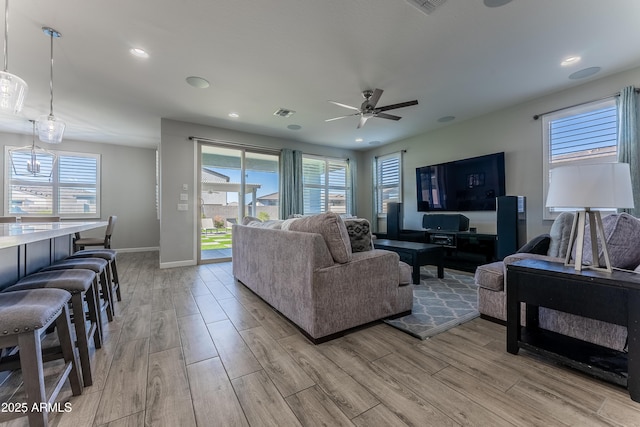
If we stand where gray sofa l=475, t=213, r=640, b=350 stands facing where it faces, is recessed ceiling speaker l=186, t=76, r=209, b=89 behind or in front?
in front

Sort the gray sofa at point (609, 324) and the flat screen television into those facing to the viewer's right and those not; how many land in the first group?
0

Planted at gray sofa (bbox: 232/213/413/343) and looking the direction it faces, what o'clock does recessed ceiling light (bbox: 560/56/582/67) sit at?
The recessed ceiling light is roughly at 1 o'clock from the gray sofa.

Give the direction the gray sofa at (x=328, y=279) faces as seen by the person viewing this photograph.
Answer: facing away from the viewer and to the right of the viewer

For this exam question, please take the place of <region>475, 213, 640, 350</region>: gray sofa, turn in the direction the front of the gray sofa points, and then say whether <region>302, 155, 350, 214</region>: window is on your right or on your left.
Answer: on your right

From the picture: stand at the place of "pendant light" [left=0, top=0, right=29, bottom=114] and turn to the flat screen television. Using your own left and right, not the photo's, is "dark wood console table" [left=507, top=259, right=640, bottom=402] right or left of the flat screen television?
right

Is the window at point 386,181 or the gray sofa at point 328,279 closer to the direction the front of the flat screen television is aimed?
the gray sofa

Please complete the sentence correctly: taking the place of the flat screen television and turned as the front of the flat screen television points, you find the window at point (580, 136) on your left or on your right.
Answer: on your left

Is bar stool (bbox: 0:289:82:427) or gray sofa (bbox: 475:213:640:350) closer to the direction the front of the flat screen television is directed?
the bar stool

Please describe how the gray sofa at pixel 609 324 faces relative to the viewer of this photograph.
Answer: facing the viewer and to the left of the viewer

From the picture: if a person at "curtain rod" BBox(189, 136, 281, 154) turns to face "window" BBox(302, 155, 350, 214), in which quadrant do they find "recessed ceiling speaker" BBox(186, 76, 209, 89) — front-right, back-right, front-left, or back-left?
back-right

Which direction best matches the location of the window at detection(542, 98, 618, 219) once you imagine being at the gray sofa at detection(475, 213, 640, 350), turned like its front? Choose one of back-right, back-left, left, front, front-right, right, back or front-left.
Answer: back-right

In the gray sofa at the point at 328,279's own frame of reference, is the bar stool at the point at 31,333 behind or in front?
behind
